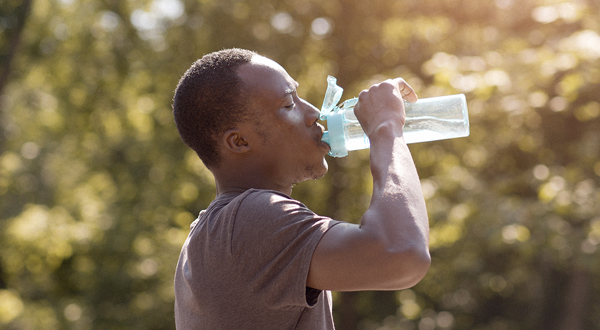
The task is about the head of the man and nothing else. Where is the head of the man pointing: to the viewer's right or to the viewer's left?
to the viewer's right

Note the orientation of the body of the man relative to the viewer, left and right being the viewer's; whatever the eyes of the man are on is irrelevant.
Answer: facing to the right of the viewer
